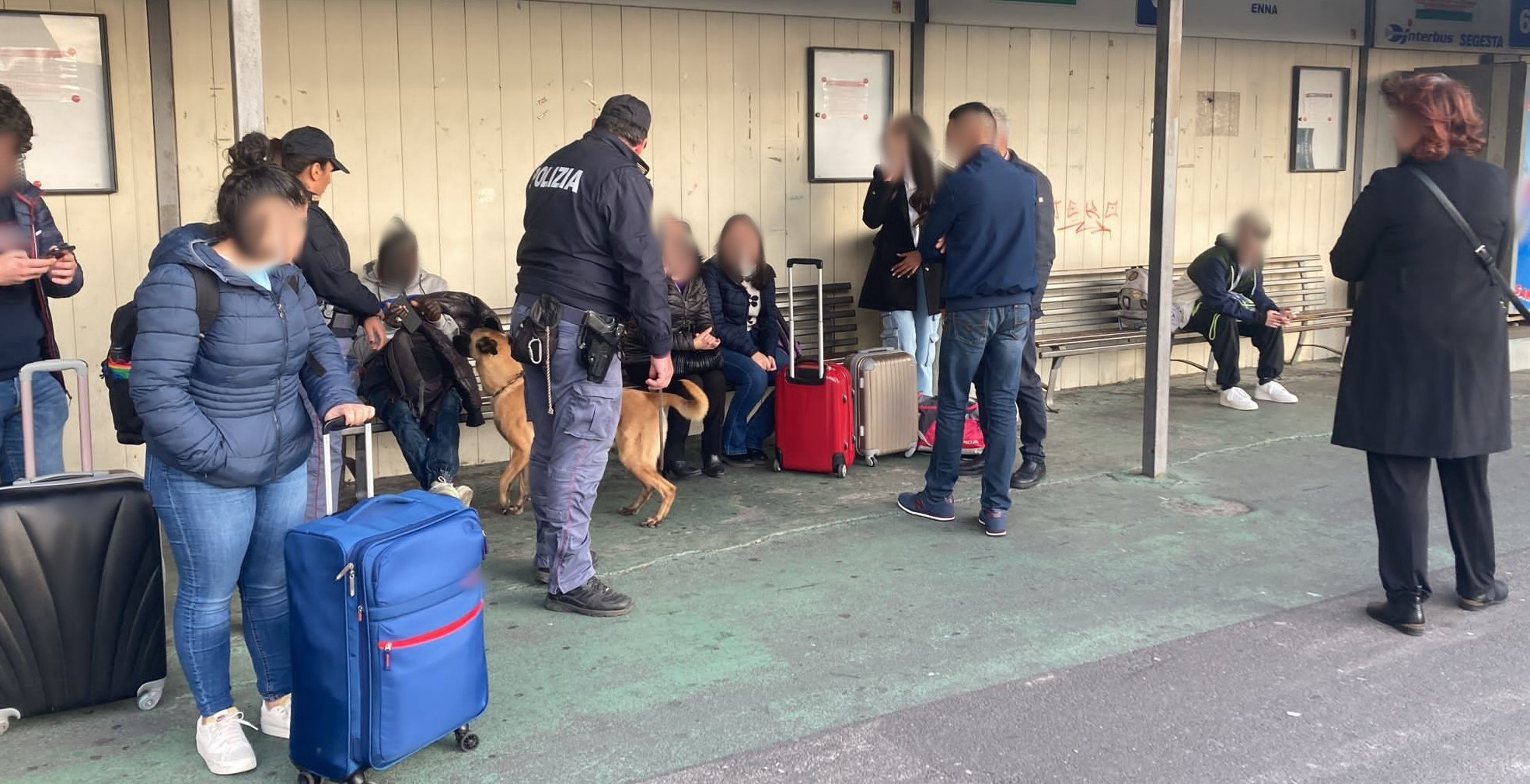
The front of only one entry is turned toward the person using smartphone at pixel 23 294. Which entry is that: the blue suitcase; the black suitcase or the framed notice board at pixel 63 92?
the framed notice board

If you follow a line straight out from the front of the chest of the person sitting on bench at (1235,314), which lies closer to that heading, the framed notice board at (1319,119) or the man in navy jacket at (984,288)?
the man in navy jacket

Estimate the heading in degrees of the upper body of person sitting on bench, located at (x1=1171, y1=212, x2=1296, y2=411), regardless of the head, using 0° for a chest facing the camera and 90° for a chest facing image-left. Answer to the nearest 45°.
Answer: approximately 315°

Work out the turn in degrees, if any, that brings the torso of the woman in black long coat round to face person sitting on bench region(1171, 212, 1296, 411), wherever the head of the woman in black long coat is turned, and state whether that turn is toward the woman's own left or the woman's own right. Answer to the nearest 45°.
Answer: approximately 45° to the woman's own right

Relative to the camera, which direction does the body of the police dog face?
to the viewer's left

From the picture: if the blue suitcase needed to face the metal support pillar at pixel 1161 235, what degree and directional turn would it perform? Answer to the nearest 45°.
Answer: approximately 90° to its left

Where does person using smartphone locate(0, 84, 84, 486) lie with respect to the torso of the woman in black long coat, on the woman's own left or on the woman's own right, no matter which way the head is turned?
on the woman's own left

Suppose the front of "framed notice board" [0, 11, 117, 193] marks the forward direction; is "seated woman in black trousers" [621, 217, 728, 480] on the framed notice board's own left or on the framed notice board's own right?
on the framed notice board's own left

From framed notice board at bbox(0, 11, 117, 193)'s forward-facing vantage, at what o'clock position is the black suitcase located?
The black suitcase is roughly at 12 o'clock from the framed notice board.

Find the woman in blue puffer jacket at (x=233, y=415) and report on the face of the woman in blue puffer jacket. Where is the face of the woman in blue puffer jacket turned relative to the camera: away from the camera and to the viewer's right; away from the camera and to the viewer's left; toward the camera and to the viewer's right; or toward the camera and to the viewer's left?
toward the camera and to the viewer's right

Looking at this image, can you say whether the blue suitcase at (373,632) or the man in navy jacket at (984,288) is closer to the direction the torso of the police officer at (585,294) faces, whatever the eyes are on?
the man in navy jacket
